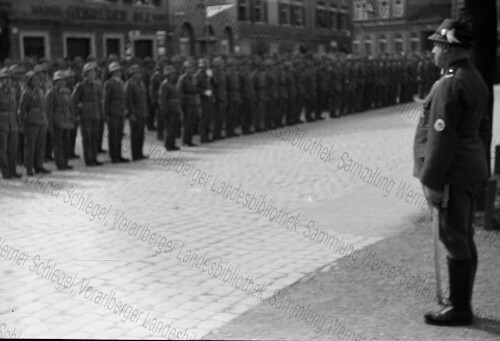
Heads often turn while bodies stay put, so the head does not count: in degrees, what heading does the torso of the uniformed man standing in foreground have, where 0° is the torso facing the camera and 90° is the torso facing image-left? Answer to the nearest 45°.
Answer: approximately 90°

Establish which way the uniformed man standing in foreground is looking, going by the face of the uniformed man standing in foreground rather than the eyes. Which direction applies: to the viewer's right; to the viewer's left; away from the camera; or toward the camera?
to the viewer's left
